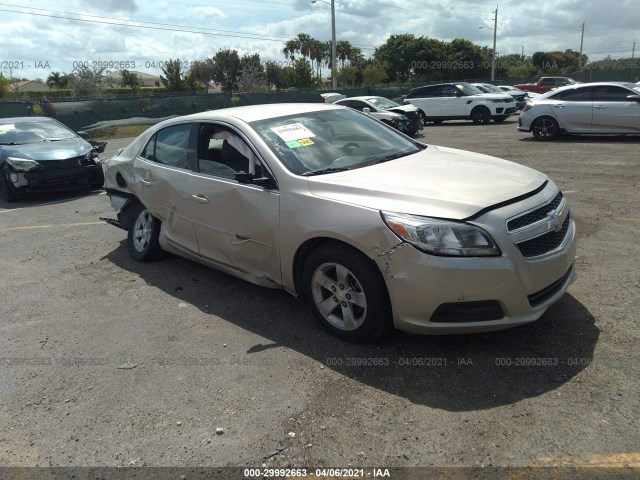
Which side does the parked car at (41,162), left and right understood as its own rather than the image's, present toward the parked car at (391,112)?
left

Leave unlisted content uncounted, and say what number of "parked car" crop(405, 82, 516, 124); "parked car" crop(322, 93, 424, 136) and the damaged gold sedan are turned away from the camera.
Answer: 0

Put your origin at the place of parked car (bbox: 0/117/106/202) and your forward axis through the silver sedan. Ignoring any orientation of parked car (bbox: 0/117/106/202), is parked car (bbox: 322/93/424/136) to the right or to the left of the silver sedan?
left

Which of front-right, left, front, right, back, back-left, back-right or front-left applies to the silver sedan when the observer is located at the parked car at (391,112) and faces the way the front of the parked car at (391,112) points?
front

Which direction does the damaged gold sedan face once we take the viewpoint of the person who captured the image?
facing the viewer and to the right of the viewer

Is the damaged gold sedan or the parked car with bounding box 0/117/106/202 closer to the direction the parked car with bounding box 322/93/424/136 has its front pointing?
the damaged gold sedan

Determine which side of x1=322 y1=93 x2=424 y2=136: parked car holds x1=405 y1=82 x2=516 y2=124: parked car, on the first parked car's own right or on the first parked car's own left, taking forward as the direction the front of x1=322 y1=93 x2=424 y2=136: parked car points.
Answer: on the first parked car's own left

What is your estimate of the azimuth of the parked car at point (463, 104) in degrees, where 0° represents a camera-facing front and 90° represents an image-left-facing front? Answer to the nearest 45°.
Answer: approximately 315°

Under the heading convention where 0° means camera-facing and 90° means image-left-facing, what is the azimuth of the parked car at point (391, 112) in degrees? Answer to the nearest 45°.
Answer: approximately 315°

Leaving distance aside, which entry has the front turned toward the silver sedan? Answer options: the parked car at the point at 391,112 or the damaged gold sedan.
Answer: the parked car
